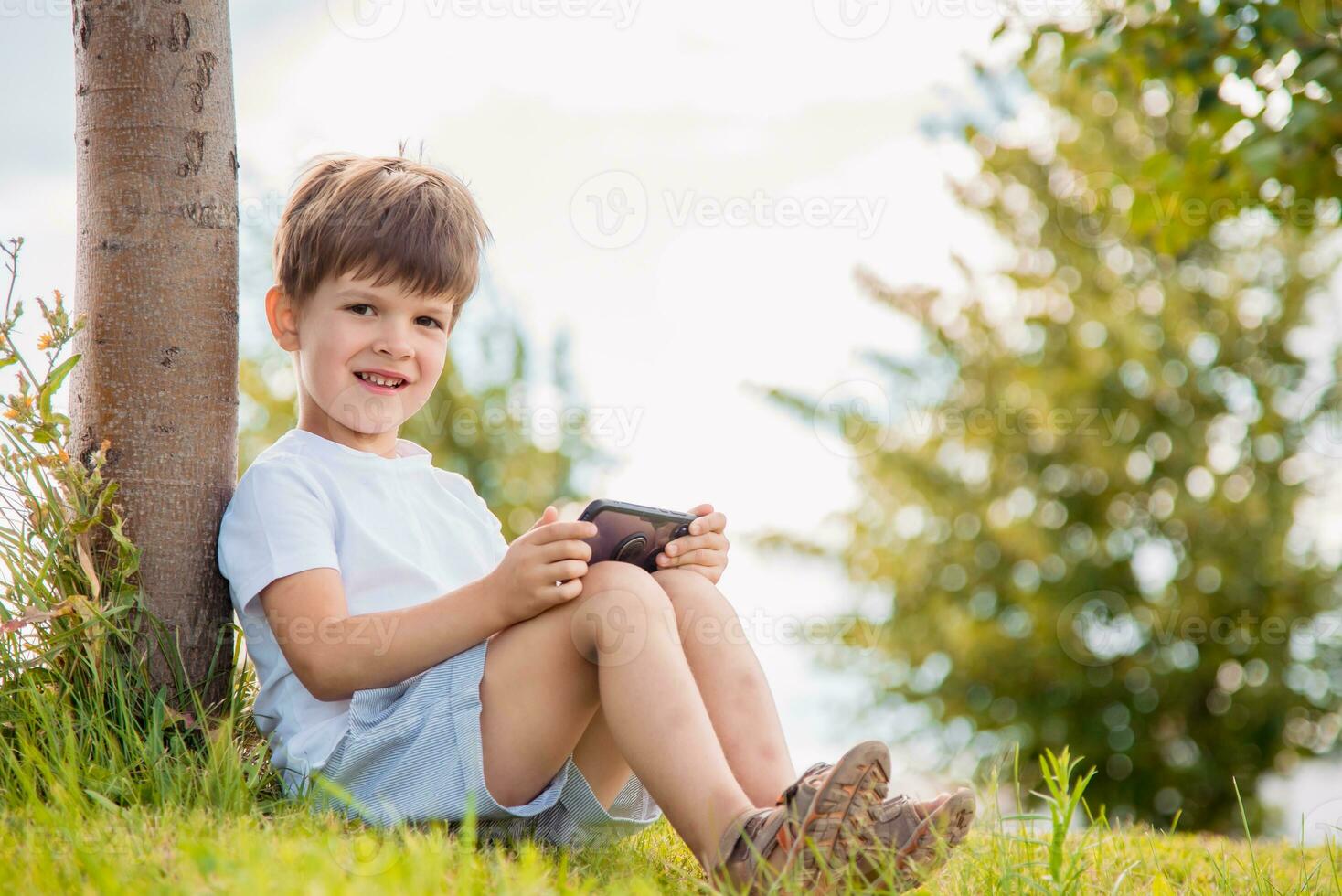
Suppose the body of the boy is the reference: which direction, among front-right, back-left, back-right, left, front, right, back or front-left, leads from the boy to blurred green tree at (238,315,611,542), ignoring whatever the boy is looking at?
back-left

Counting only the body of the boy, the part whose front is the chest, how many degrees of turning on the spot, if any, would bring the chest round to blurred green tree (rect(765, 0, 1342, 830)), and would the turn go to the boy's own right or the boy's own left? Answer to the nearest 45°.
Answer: approximately 90° to the boy's own left

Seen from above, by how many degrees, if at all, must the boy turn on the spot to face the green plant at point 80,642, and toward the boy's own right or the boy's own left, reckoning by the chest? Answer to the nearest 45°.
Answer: approximately 135° to the boy's own right

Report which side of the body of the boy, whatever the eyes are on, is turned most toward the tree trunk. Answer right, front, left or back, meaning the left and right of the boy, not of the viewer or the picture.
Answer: back

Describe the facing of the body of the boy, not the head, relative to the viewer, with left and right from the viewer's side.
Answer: facing the viewer and to the right of the viewer
